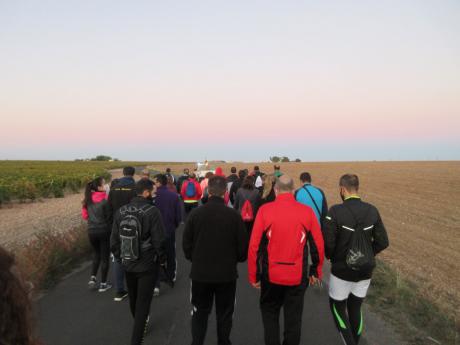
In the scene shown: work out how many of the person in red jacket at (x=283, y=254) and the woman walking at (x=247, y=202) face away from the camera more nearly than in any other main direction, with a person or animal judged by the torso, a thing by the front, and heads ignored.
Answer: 2

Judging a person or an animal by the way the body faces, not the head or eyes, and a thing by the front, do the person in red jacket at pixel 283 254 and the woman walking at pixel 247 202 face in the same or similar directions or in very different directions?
same or similar directions

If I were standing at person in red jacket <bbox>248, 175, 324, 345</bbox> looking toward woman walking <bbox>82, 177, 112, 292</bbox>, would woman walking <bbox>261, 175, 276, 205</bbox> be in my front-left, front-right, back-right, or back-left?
front-right

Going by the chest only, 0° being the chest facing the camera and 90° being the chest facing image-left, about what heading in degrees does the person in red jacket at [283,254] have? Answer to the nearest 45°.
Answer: approximately 180°

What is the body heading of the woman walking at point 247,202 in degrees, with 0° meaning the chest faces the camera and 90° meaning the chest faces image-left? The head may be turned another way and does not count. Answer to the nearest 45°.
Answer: approximately 180°

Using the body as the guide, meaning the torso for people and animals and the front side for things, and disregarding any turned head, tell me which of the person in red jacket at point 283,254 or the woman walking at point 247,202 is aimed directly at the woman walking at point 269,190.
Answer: the person in red jacket

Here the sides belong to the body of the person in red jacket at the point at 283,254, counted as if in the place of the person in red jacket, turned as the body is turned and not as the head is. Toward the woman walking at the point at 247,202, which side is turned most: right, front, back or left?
front

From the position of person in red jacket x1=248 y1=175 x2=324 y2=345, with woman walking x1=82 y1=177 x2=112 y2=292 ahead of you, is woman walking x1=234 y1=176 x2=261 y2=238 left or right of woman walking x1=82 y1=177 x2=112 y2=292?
right

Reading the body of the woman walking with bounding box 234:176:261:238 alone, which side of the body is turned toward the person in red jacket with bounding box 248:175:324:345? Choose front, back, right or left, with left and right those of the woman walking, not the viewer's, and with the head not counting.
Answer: back

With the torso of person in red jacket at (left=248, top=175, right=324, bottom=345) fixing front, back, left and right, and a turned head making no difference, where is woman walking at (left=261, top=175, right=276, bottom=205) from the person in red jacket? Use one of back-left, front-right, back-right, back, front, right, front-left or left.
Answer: front
